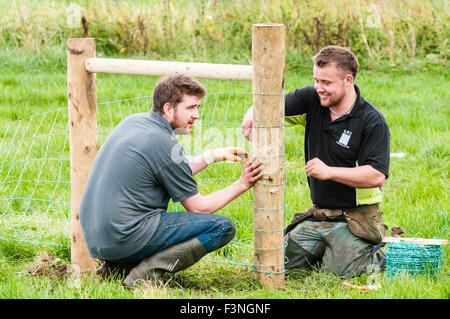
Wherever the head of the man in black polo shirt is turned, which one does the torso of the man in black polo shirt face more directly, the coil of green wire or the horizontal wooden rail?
the horizontal wooden rail

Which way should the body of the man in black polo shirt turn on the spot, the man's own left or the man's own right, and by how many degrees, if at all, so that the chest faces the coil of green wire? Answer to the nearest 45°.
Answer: approximately 90° to the man's own left

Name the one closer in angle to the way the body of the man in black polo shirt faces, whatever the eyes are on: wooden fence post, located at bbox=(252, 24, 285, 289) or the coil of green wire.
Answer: the wooden fence post

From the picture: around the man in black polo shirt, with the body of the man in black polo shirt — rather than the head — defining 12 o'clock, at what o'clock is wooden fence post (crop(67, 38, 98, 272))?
The wooden fence post is roughly at 1 o'clock from the man in black polo shirt.

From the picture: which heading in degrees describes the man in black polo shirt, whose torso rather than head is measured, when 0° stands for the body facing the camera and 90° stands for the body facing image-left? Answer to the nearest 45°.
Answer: approximately 45°
